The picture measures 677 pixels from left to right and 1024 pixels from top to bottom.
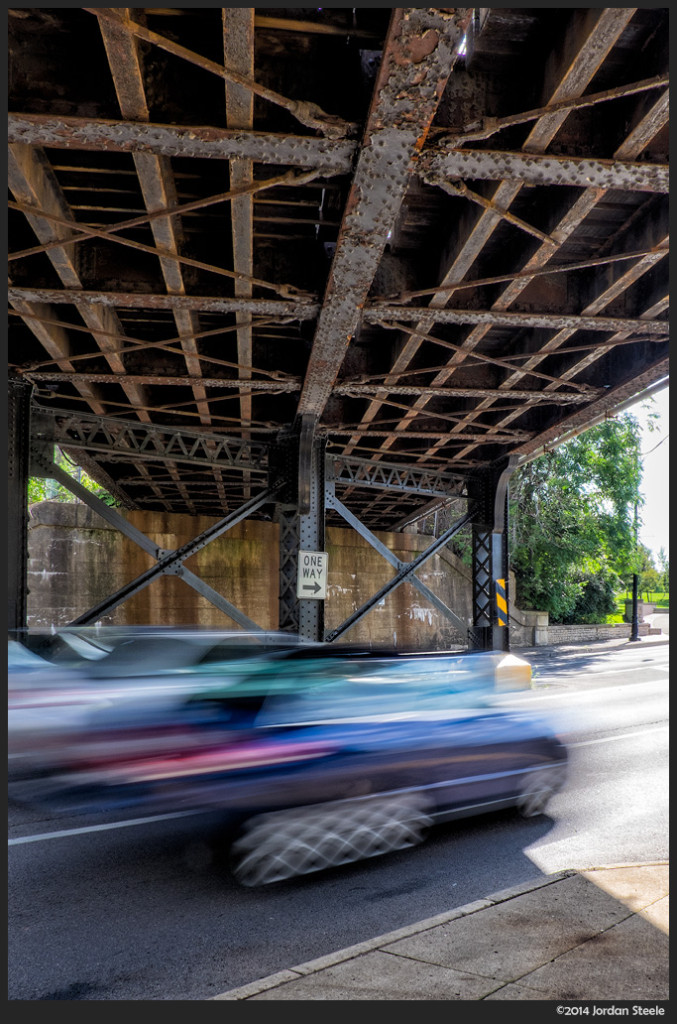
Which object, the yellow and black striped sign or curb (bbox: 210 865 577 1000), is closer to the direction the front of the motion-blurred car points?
the yellow and black striped sign

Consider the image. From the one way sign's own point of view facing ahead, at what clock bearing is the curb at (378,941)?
The curb is roughly at 12 o'clock from the one way sign.

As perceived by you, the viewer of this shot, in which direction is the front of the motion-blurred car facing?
facing away from the viewer and to the right of the viewer

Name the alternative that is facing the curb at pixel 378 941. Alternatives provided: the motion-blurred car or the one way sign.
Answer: the one way sign

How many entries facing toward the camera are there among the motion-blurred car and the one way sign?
1
